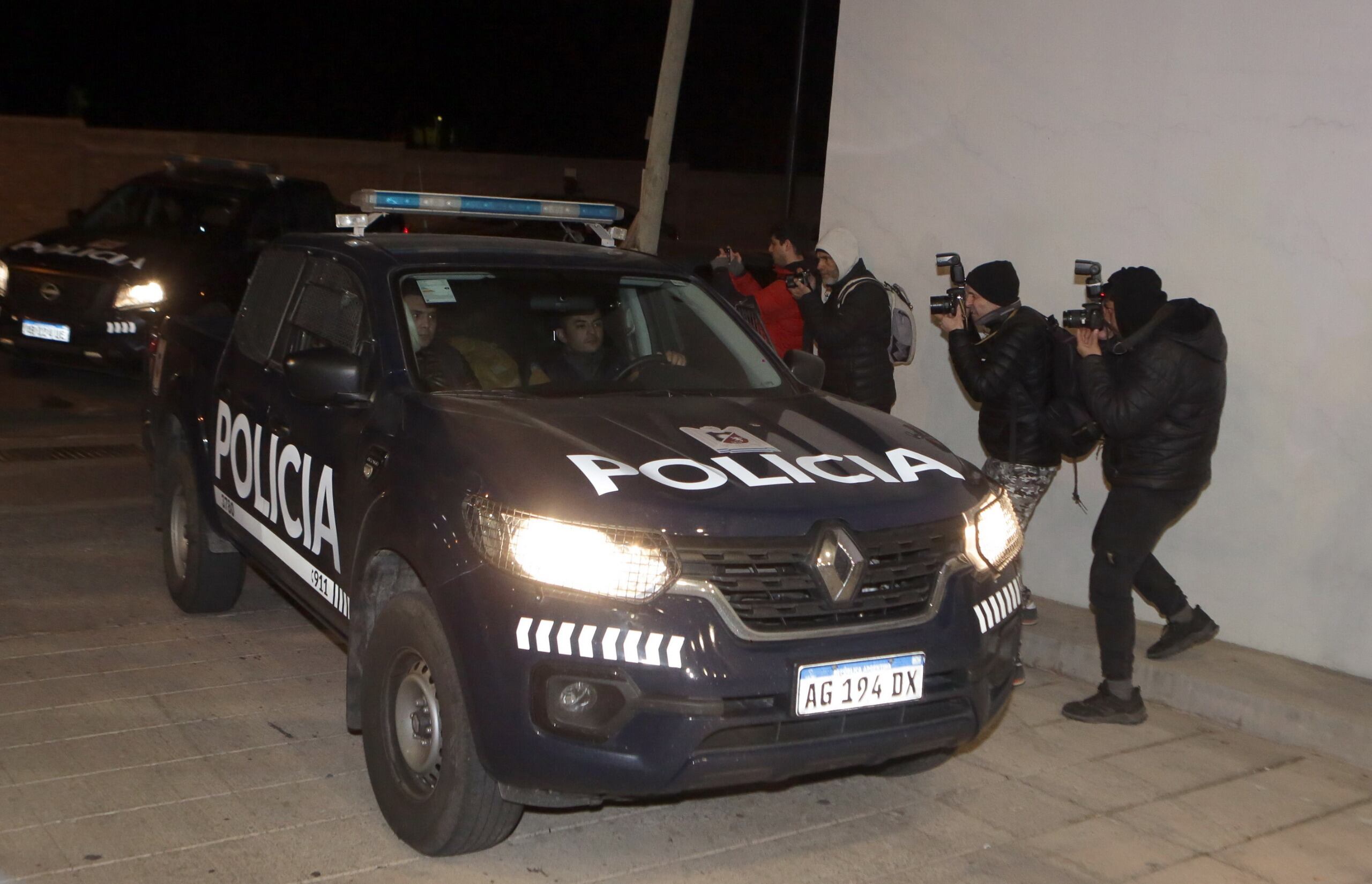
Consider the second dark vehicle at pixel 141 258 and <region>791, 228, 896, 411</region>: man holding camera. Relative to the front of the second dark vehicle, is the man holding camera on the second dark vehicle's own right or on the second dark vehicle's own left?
on the second dark vehicle's own left

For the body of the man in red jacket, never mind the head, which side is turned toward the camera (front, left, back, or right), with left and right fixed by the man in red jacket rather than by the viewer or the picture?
left

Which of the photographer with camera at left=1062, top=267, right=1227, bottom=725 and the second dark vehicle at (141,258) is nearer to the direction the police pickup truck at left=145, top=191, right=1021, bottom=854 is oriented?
the photographer with camera

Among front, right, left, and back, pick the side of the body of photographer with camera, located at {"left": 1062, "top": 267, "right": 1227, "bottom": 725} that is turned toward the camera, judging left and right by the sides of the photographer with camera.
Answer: left

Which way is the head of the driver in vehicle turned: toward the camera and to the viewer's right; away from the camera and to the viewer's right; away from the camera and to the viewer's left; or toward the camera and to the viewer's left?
toward the camera and to the viewer's right

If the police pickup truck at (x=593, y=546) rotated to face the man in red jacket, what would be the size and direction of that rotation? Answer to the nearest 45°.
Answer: approximately 135° to its left

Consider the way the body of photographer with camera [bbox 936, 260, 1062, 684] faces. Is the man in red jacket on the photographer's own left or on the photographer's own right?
on the photographer's own right

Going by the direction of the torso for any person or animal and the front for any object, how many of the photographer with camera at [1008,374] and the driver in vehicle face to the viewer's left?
1

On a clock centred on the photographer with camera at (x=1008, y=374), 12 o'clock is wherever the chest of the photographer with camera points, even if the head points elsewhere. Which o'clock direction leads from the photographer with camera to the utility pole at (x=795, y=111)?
The utility pole is roughly at 2 o'clock from the photographer with camera.

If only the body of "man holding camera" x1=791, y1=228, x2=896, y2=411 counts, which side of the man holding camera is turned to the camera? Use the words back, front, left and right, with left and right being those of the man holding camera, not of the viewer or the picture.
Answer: left
